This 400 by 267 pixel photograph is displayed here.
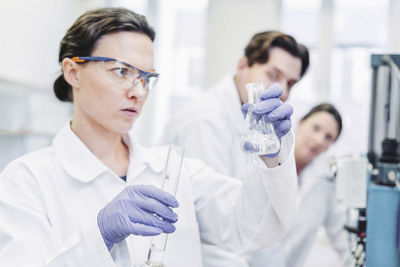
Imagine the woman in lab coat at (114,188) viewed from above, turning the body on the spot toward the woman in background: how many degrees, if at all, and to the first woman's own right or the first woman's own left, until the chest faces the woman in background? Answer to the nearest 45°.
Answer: approximately 90° to the first woman's own left

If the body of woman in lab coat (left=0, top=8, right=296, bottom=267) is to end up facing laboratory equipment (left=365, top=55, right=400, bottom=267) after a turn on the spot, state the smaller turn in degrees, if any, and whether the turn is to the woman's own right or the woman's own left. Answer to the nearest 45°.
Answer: approximately 45° to the woman's own left

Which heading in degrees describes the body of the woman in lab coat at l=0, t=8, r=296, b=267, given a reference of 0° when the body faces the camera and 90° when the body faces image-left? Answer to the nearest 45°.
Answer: approximately 315°

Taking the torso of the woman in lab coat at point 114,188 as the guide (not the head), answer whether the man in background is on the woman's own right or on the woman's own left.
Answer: on the woman's own left

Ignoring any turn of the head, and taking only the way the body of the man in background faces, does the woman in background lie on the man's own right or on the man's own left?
on the man's own left

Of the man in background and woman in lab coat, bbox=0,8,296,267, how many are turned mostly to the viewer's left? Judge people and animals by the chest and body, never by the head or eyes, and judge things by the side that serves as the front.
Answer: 0
